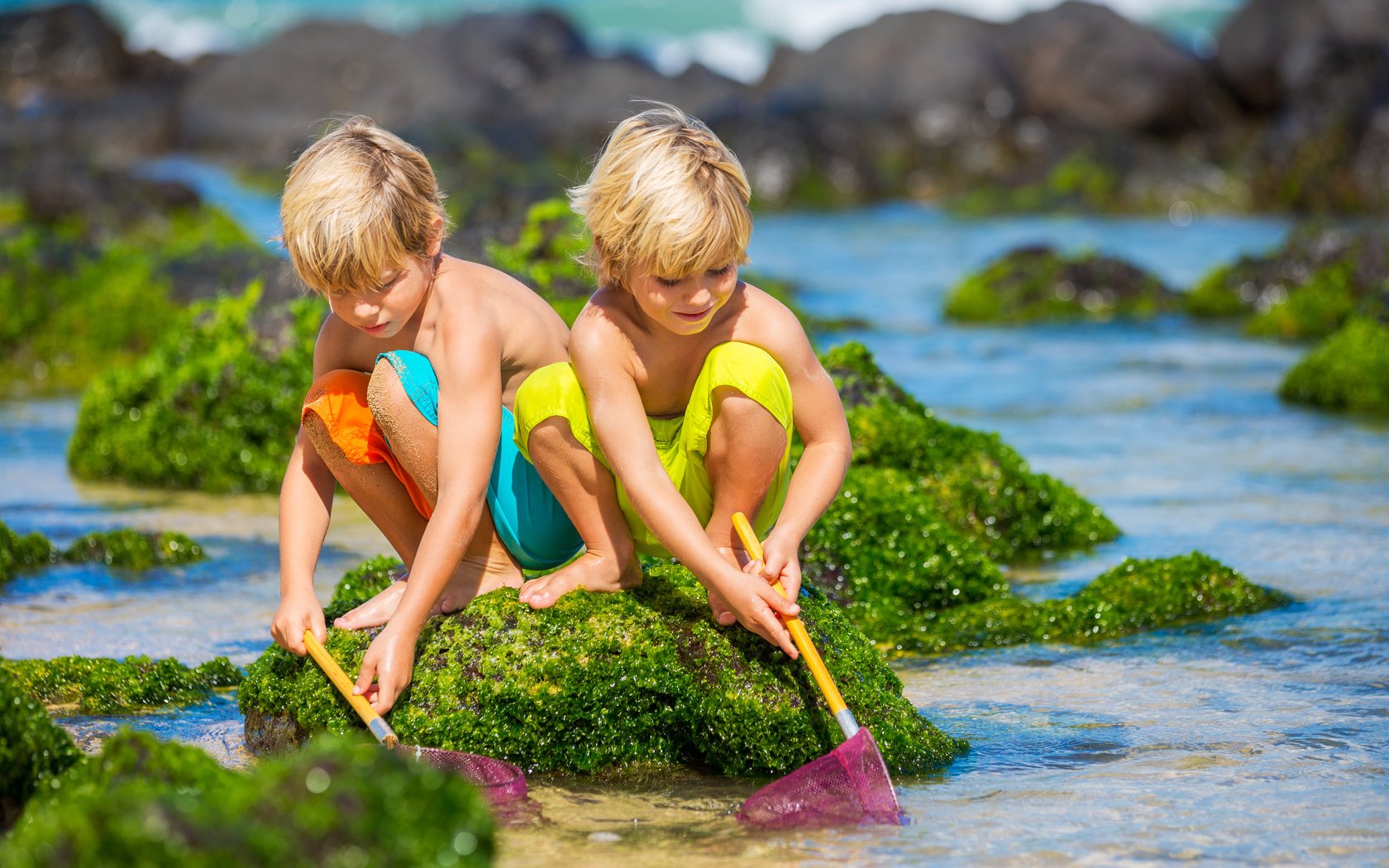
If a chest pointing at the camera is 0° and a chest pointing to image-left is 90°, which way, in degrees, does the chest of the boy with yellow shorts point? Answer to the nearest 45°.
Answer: approximately 0°

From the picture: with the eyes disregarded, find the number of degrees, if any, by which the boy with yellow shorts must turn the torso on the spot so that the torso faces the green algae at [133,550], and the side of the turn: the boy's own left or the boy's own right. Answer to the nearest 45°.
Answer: approximately 135° to the boy's own right

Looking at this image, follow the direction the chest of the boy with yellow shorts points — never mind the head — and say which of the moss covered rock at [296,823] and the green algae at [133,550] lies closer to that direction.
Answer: the moss covered rock

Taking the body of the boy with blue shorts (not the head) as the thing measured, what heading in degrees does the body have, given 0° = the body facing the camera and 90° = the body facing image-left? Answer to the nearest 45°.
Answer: approximately 45°

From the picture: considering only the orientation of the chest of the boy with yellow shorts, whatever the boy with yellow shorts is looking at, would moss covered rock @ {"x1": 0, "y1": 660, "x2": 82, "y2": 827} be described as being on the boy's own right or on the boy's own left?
on the boy's own right

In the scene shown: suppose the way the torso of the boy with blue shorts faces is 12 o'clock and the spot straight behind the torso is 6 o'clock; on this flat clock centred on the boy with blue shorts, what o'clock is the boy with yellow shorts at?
The boy with yellow shorts is roughly at 8 o'clock from the boy with blue shorts.

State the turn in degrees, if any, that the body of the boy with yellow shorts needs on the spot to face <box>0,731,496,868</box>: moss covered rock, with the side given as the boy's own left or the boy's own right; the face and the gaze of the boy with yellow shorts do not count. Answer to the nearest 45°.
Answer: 0° — they already face it

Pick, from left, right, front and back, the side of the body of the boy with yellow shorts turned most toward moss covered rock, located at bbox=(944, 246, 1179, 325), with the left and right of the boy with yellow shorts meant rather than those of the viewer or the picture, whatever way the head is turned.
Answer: back

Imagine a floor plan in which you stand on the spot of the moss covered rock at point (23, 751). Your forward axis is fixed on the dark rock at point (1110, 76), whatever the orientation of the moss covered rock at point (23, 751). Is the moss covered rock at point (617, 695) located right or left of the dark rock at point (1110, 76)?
right

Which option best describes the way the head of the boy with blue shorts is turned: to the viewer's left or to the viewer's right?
to the viewer's left

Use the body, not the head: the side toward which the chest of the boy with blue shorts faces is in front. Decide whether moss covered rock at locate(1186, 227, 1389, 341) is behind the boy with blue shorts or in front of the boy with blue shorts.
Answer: behind
